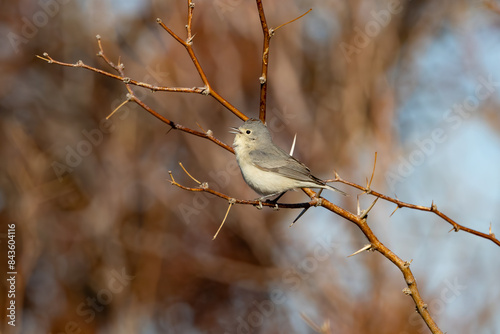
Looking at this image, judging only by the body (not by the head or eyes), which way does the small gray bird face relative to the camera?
to the viewer's left
